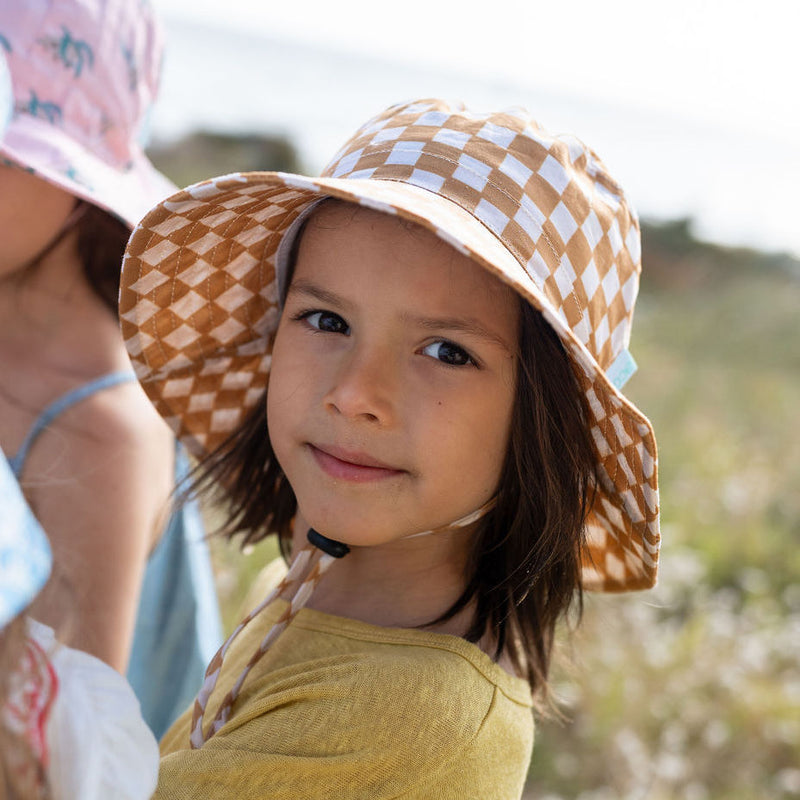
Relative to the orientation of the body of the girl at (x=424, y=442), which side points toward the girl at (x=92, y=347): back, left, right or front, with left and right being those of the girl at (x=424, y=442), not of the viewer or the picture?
right

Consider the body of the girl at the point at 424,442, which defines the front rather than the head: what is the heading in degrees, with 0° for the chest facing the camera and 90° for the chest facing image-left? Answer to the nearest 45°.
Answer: approximately 45°
